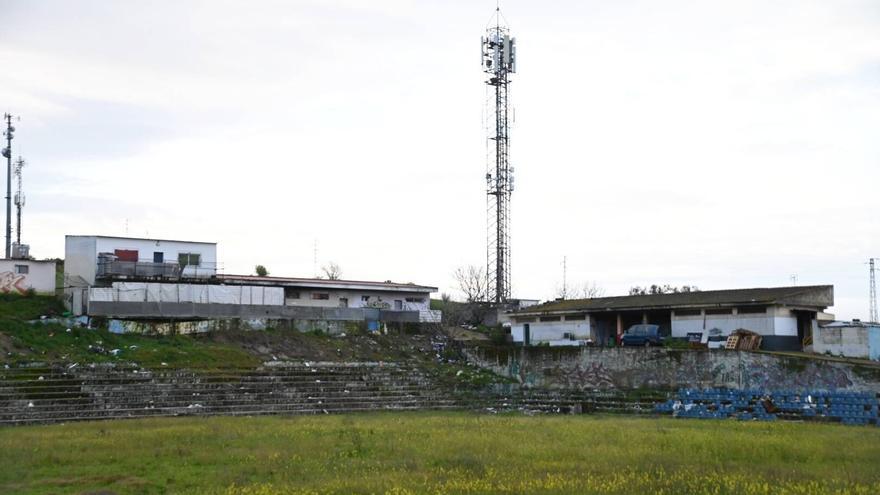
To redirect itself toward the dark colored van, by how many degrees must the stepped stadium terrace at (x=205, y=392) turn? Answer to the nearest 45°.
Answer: approximately 90° to its left

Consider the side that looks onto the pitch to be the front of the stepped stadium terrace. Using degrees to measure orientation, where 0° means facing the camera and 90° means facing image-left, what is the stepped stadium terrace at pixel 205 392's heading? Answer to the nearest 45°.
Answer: approximately 0°

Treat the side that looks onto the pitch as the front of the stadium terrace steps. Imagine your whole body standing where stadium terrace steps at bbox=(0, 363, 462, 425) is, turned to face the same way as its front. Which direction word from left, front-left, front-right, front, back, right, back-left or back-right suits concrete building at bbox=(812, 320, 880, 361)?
left

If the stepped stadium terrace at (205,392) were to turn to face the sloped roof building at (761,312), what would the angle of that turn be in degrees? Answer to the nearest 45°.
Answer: approximately 90° to its left

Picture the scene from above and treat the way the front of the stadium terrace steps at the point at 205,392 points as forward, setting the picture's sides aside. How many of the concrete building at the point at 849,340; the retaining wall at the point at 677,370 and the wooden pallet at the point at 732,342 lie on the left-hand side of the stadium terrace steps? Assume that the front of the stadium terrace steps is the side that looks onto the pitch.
3

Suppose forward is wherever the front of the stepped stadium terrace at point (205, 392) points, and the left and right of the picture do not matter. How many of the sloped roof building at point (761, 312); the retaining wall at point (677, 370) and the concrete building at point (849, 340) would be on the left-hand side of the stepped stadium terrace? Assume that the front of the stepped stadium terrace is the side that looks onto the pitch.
3

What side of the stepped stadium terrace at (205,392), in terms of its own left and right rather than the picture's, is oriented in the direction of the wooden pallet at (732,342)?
left

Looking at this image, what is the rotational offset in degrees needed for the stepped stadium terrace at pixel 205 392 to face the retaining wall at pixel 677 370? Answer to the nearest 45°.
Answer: approximately 90° to its left
